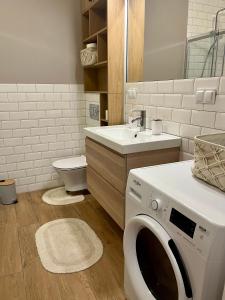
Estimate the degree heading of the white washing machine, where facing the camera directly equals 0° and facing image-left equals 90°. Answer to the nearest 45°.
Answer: approximately 45°

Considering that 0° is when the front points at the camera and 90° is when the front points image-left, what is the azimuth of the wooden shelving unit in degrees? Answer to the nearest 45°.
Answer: approximately 45°

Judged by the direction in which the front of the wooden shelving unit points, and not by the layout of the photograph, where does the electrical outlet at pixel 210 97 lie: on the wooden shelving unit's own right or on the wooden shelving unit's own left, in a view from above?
on the wooden shelving unit's own left

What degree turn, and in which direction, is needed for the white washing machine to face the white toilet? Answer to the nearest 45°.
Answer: approximately 90° to its right

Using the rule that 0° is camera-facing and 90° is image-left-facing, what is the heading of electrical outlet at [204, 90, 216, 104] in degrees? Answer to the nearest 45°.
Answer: approximately 45°

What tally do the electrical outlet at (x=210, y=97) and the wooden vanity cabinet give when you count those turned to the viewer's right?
0

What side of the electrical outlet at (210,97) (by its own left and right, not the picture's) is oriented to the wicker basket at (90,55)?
right

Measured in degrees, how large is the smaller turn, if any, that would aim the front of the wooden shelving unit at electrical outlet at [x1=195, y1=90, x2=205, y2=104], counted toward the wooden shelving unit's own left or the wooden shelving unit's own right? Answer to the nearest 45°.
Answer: approximately 90° to the wooden shelving unit's own left

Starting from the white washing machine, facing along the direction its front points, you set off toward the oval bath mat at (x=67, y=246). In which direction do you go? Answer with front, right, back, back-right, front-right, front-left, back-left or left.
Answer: right
